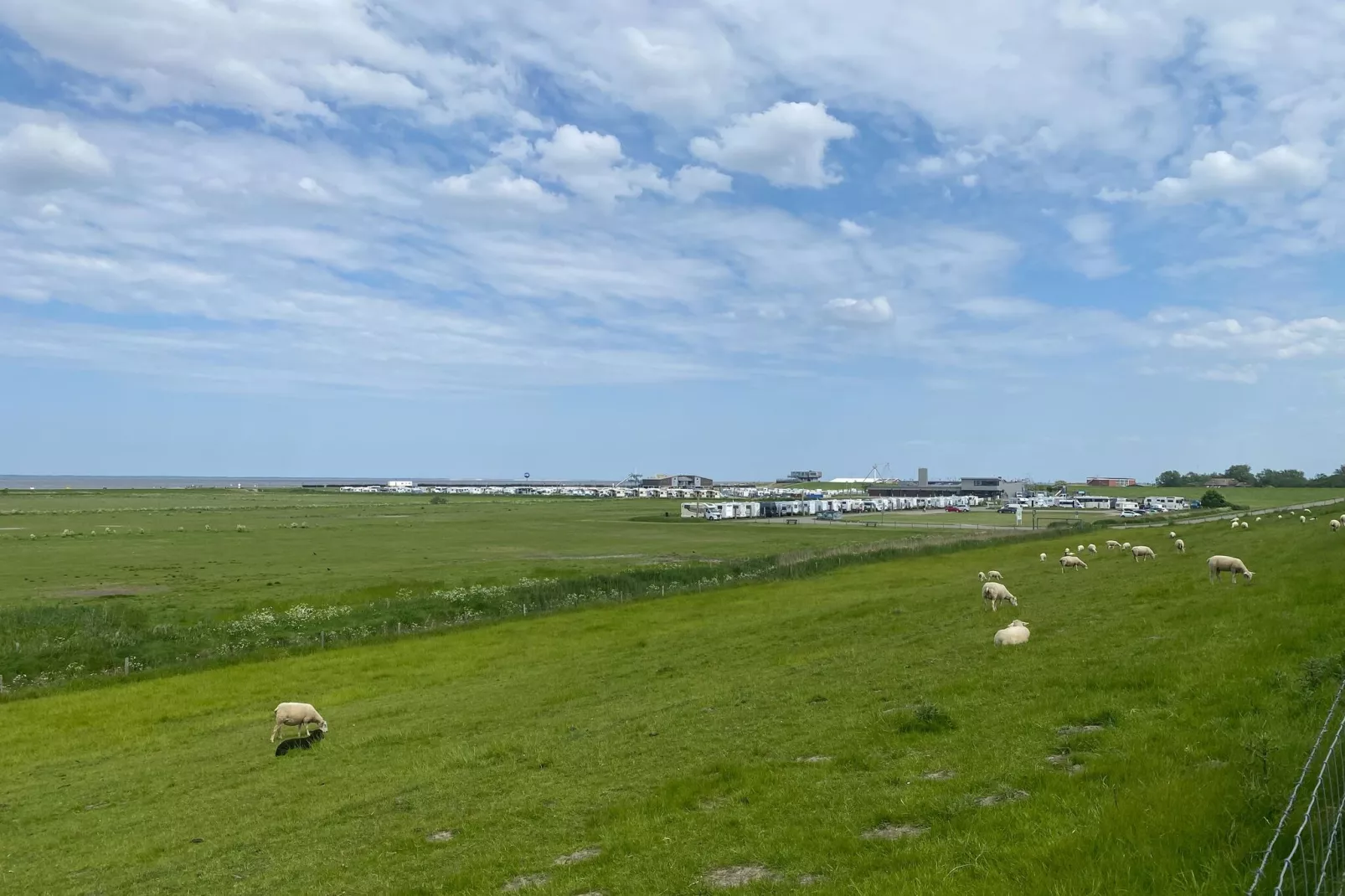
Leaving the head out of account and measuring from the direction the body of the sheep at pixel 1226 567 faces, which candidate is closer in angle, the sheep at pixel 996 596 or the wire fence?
the wire fence

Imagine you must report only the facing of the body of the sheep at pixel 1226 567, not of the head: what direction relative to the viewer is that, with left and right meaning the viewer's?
facing to the right of the viewer

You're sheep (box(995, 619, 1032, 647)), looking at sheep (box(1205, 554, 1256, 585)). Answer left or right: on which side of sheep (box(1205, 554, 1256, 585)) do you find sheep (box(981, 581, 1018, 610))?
left

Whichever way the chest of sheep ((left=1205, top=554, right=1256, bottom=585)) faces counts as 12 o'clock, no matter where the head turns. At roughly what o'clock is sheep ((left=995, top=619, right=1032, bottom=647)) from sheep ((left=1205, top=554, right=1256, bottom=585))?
sheep ((left=995, top=619, right=1032, bottom=647)) is roughly at 4 o'clock from sheep ((left=1205, top=554, right=1256, bottom=585)).

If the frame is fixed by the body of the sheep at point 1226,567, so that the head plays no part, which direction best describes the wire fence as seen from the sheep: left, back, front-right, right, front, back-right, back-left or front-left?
right

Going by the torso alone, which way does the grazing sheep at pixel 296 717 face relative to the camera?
to the viewer's right

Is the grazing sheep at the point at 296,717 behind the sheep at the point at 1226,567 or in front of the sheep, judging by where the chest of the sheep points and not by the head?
behind

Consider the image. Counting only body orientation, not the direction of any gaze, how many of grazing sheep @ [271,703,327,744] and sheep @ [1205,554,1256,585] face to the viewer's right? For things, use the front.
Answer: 2
